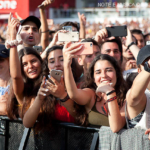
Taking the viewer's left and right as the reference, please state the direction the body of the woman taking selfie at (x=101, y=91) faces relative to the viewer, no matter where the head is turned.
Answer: facing the viewer

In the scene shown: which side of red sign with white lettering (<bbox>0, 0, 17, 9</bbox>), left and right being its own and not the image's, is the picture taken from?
front

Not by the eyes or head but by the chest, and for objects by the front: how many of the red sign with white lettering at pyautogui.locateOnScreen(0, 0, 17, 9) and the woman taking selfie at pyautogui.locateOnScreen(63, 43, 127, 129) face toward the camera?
2

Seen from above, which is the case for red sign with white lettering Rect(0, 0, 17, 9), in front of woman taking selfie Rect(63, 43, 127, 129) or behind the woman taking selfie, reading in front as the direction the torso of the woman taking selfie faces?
behind

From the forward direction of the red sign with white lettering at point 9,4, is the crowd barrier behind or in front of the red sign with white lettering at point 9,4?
in front

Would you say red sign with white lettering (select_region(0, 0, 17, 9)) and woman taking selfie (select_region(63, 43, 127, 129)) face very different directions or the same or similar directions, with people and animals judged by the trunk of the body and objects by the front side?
same or similar directions

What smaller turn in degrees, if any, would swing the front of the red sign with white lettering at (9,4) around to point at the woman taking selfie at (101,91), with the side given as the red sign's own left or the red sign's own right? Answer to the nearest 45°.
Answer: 0° — it already faces them
